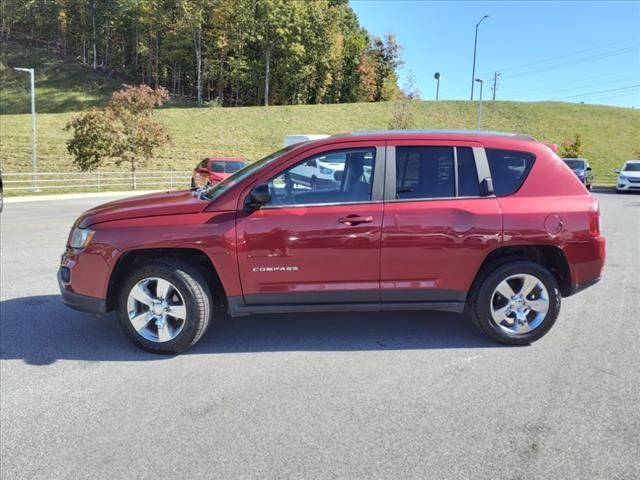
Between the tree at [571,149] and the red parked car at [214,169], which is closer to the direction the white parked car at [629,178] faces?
the red parked car

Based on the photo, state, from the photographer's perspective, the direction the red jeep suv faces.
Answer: facing to the left of the viewer

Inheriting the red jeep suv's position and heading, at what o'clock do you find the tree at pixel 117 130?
The tree is roughly at 2 o'clock from the red jeep suv.

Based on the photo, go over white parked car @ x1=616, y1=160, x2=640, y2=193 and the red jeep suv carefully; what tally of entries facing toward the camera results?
1

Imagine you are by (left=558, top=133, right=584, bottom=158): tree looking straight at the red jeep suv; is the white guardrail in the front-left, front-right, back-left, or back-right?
front-right

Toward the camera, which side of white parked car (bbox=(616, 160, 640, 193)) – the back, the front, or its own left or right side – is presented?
front

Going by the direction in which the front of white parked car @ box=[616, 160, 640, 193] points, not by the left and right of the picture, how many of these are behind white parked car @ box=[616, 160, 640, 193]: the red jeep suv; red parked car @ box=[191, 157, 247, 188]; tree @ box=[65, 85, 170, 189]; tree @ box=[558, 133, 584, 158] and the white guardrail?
1

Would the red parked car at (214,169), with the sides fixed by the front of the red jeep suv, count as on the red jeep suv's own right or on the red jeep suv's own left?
on the red jeep suv's own right

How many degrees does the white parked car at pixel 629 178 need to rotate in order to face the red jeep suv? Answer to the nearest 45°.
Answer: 0° — it already faces it

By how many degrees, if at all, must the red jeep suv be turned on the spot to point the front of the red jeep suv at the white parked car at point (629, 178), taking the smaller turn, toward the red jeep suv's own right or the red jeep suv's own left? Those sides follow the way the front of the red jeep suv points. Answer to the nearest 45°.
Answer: approximately 135° to the red jeep suv's own right

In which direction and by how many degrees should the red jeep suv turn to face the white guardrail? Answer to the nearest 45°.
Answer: approximately 45° to its right

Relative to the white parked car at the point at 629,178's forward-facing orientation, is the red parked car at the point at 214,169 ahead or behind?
ahead

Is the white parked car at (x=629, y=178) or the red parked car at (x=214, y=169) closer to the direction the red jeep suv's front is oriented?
the red parked car
